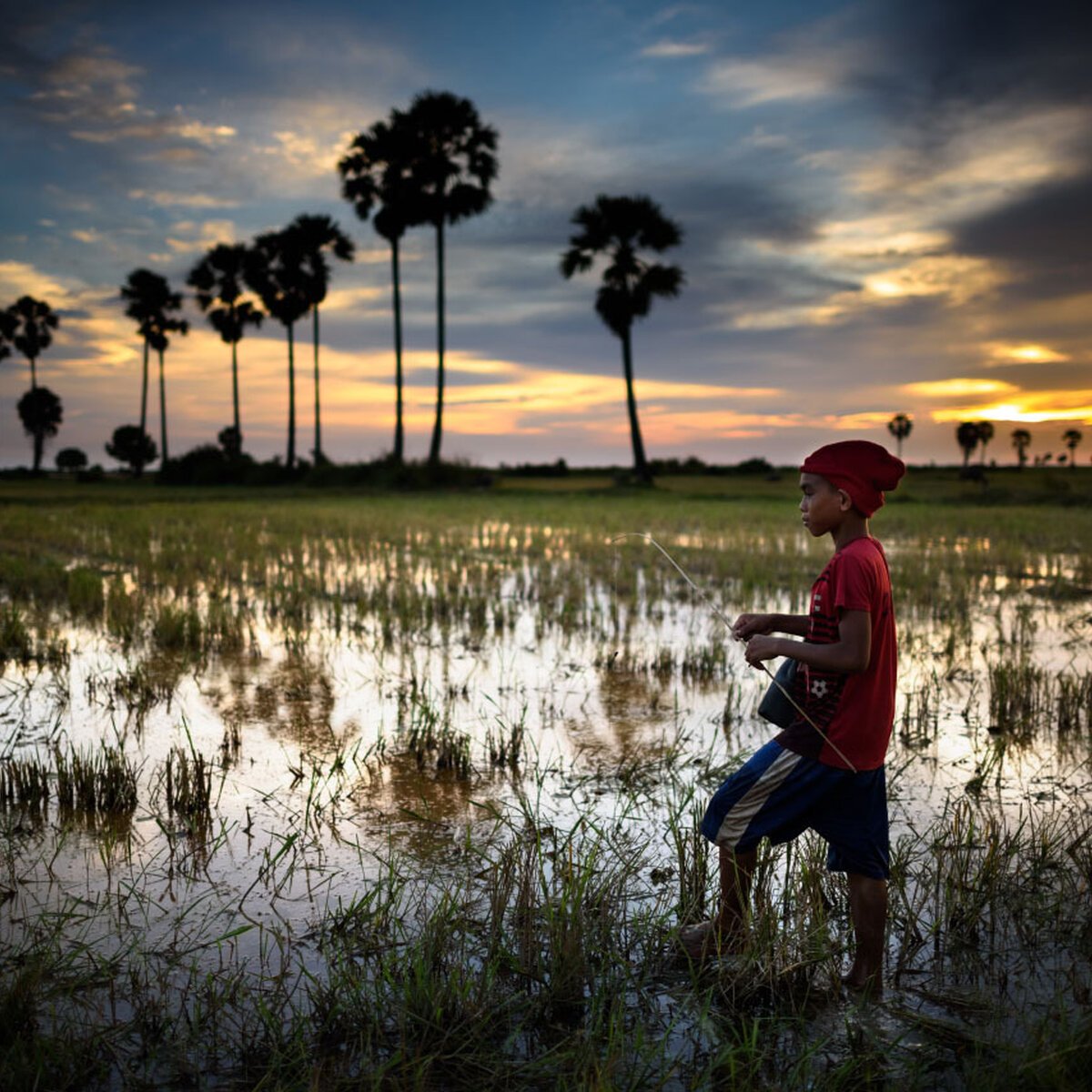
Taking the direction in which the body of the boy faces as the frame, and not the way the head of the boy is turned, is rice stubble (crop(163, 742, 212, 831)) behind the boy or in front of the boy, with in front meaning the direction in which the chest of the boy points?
in front

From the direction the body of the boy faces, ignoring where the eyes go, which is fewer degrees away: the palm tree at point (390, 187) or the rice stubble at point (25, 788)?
the rice stubble

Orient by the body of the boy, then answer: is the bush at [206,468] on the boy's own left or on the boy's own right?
on the boy's own right

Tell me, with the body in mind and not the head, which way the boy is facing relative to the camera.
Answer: to the viewer's left

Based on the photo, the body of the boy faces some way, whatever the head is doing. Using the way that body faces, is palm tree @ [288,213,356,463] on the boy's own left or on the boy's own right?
on the boy's own right

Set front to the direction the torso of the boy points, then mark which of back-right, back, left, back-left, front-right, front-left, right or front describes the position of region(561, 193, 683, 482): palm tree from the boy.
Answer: right

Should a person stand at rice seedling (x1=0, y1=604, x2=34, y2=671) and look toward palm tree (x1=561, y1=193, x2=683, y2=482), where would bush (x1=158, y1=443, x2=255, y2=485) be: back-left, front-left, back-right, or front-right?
front-left

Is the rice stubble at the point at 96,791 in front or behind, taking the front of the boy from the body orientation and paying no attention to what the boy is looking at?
in front

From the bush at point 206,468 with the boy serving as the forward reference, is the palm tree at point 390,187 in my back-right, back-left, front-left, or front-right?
front-left

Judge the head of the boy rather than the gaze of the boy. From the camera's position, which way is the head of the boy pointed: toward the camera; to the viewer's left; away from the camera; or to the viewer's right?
to the viewer's left

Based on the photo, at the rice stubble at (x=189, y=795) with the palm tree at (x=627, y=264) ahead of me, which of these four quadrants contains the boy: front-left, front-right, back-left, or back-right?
back-right
